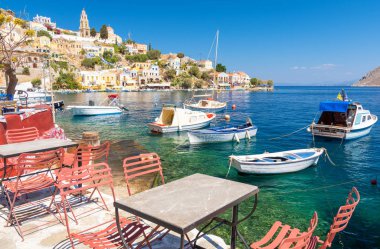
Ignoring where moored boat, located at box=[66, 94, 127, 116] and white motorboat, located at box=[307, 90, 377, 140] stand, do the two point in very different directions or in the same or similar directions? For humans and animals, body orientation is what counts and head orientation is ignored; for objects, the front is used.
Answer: very different directions

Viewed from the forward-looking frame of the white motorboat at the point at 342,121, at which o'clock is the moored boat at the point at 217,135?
The moored boat is roughly at 6 o'clock from the white motorboat.

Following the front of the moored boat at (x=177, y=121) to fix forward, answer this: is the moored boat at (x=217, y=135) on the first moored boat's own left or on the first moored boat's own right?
on the first moored boat's own right

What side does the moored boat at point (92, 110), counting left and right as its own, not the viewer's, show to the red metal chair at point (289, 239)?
left

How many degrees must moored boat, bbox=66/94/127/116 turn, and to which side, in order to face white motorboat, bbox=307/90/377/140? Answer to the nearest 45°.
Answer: approximately 135° to its left

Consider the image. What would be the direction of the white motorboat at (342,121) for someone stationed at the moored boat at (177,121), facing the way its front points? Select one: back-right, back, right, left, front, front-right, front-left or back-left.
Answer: front-right

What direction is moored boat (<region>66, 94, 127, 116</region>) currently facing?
to the viewer's left

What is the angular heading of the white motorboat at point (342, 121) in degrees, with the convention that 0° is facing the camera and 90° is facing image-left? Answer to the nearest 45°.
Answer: approximately 225°

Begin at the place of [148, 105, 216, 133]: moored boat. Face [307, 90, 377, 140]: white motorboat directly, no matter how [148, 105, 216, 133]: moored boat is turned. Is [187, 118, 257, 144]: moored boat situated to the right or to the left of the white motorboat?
right

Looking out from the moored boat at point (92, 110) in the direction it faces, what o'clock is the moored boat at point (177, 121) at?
the moored boat at point (177, 121) is roughly at 8 o'clock from the moored boat at point (92, 110).

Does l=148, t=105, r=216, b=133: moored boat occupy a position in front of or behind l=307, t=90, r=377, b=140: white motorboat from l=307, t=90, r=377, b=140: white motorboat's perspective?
behind
